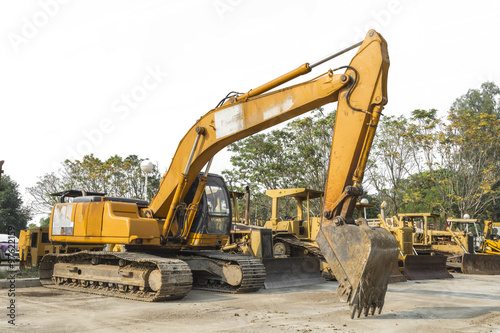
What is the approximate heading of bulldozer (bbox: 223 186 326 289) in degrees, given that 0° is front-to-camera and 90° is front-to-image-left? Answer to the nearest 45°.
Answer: approximately 315°

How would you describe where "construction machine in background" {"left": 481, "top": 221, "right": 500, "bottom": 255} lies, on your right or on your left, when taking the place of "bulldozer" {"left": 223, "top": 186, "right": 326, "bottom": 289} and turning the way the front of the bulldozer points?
on your left

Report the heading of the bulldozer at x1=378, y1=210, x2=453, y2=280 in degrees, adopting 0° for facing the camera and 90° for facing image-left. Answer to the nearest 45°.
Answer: approximately 315°

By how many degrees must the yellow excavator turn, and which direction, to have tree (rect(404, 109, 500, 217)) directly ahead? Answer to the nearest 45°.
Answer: approximately 90° to its left

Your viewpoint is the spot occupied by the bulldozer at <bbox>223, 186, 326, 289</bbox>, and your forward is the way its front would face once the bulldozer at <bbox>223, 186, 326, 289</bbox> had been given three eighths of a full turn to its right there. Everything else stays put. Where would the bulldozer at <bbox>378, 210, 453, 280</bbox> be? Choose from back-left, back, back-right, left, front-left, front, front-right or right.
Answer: back-right

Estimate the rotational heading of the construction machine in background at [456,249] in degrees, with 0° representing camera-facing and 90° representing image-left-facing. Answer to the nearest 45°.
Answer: approximately 315°

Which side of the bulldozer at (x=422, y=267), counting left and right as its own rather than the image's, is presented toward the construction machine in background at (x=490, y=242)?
left

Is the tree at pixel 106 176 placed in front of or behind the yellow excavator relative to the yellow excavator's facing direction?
behind
